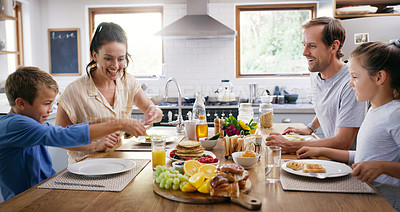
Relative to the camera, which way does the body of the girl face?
to the viewer's left

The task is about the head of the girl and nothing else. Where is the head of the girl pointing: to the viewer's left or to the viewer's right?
to the viewer's left

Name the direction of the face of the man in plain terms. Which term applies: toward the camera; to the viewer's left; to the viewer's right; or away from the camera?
to the viewer's left

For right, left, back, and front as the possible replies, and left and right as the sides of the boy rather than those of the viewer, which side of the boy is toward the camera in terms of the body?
right

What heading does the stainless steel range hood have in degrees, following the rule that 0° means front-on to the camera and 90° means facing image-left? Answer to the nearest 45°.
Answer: approximately 0°

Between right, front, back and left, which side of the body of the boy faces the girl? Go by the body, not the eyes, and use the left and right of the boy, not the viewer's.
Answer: front

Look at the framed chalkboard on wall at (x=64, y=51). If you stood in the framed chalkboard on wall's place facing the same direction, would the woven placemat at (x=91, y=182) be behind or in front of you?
in front

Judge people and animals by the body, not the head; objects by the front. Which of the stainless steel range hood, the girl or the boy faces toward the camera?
the stainless steel range hood

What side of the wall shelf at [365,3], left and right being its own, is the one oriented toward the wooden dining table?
front

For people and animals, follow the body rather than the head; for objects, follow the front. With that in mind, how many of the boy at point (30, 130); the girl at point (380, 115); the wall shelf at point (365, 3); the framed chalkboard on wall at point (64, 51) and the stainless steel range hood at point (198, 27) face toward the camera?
3
